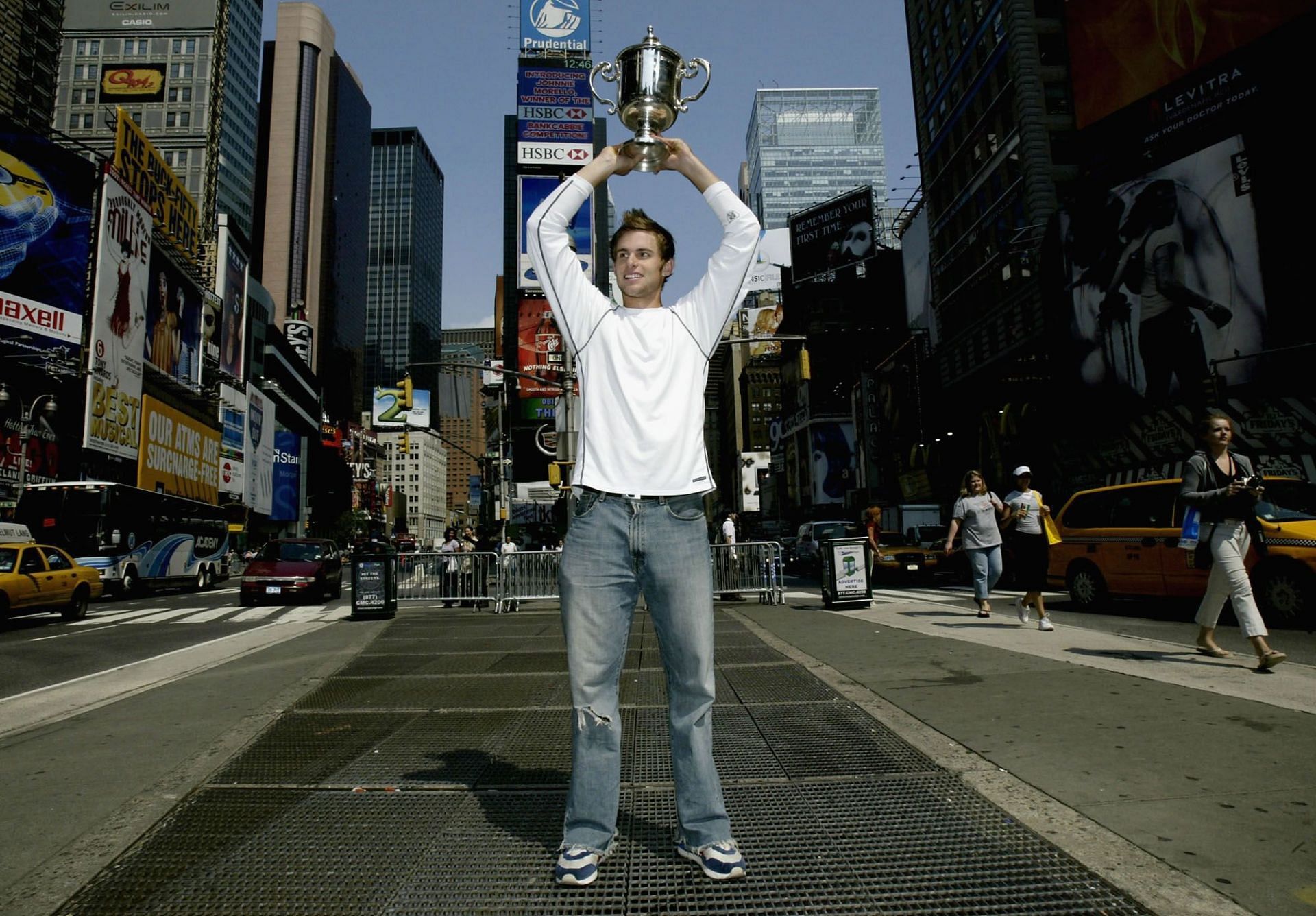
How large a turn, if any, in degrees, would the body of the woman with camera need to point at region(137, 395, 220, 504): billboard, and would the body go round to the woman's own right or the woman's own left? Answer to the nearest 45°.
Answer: approximately 135° to the woman's own right

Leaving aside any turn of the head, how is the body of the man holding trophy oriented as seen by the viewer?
toward the camera

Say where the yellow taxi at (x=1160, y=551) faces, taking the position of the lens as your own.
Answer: facing the viewer and to the right of the viewer

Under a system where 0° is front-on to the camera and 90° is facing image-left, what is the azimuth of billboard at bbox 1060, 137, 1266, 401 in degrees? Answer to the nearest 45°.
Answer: approximately 45°

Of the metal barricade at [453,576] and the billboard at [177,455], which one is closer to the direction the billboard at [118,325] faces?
the metal barricade

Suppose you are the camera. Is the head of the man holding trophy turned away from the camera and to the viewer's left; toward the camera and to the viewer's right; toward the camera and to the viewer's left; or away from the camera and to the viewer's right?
toward the camera and to the viewer's left

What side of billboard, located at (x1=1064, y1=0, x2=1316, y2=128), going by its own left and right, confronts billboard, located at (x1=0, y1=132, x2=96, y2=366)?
front

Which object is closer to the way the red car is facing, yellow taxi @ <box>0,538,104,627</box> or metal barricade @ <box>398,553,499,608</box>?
the yellow taxi

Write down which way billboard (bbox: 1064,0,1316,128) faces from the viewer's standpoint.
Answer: facing the viewer and to the left of the viewer

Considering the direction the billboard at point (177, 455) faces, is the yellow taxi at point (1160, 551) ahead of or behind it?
ahead

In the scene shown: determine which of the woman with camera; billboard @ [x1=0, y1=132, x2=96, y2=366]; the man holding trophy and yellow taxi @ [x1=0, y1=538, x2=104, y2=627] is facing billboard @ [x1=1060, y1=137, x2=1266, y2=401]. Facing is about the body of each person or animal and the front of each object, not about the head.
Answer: billboard @ [x1=0, y1=132, x2=96, y2=366]

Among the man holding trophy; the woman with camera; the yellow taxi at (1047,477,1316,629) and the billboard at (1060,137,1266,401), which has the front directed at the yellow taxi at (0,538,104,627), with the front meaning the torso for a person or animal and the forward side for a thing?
the billboard

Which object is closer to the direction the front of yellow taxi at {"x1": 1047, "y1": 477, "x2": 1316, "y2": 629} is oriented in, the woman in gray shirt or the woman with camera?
the woman with camera

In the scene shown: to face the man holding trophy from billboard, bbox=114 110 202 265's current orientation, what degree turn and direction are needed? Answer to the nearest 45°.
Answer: approximately 45° to its right

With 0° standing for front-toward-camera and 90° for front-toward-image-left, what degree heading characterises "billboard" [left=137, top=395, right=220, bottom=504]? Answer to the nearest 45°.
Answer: approximately 315°
